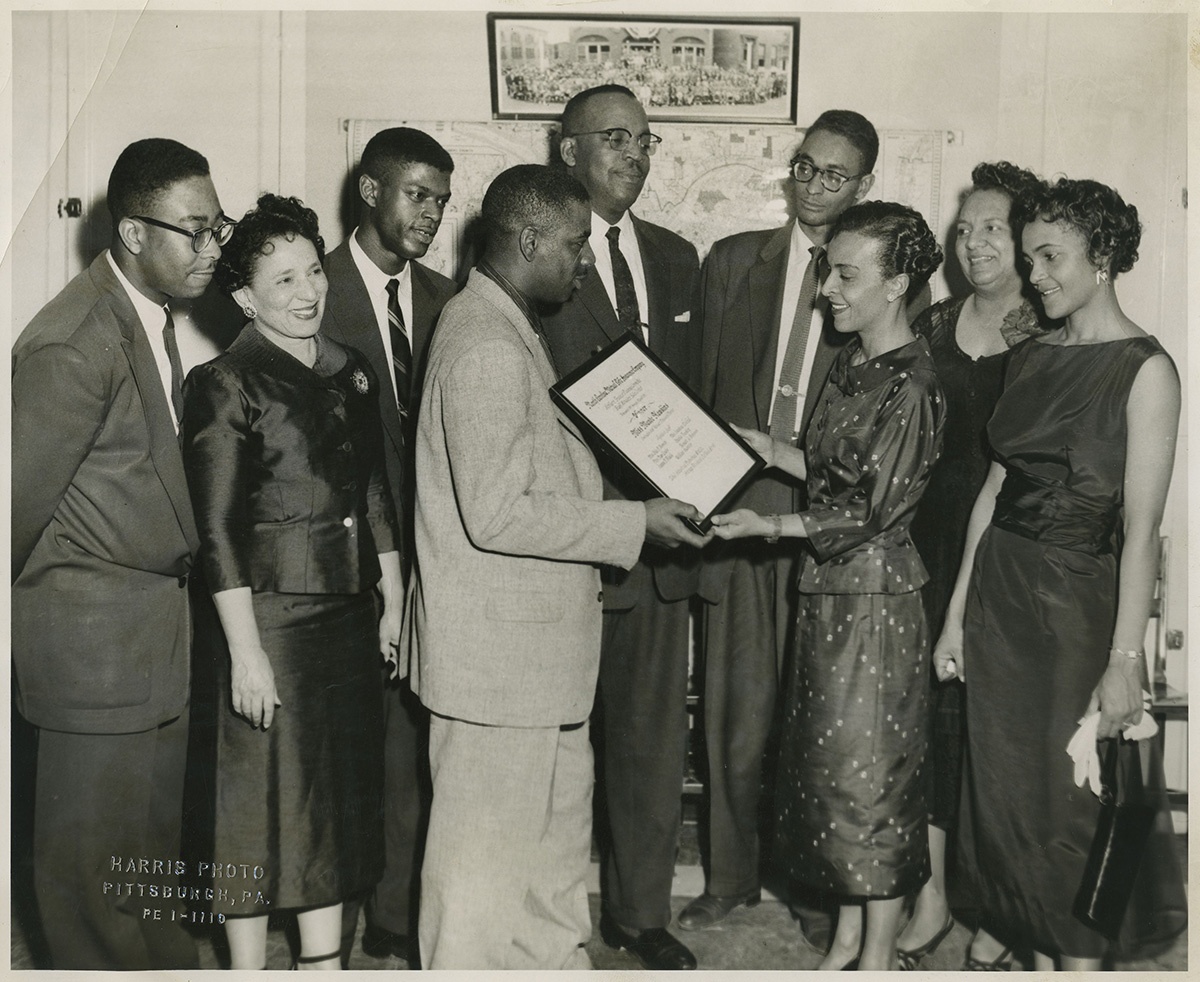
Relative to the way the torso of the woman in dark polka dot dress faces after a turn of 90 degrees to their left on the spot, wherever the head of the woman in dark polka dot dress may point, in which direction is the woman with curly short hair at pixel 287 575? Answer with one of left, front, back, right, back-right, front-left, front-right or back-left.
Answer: right

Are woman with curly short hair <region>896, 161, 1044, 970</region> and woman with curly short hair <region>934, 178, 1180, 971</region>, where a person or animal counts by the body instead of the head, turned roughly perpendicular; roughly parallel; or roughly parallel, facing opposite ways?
roughly parallel

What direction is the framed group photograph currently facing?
toward the camera

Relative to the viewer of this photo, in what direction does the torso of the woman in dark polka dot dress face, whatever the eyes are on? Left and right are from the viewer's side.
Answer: facing to the left of the viewer

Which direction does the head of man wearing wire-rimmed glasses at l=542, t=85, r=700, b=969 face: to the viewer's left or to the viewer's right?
to the viewer's right

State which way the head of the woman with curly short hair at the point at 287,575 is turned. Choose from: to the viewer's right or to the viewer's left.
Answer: to the viewer's right

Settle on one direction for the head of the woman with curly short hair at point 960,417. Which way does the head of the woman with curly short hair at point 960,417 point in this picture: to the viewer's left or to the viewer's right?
to the viewer's left

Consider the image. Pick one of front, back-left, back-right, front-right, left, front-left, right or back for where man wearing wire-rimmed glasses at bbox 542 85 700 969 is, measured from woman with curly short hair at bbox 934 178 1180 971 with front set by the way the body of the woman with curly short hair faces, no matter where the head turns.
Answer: front-right

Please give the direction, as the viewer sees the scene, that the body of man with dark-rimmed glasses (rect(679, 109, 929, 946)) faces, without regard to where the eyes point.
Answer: toward the camera

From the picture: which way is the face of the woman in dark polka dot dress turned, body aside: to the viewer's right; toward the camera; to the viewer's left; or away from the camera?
to the viewer's left

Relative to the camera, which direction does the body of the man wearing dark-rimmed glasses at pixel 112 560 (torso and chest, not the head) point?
to the viewer's right

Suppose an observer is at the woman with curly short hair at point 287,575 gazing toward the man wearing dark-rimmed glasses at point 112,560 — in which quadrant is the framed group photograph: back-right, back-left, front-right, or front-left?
back-right
